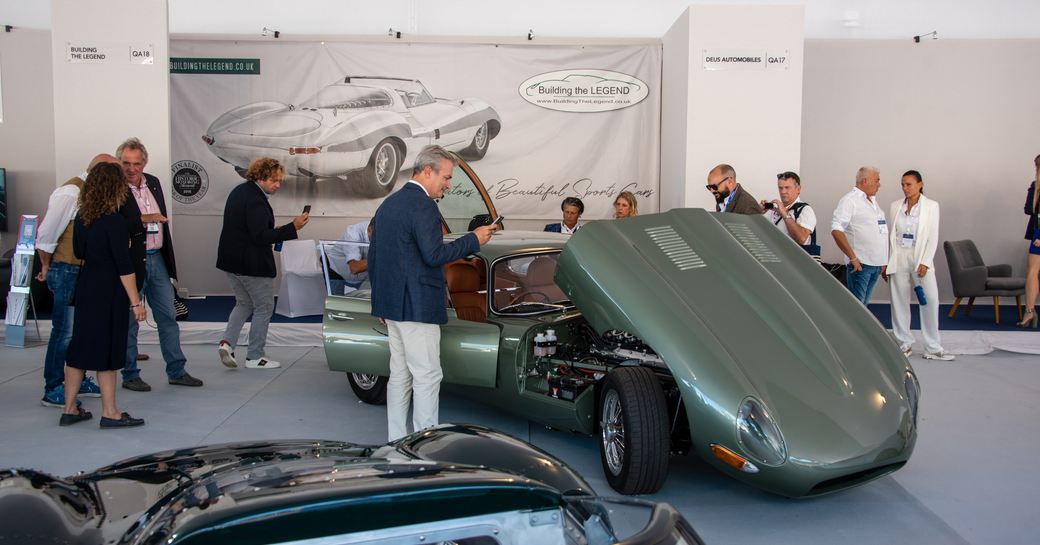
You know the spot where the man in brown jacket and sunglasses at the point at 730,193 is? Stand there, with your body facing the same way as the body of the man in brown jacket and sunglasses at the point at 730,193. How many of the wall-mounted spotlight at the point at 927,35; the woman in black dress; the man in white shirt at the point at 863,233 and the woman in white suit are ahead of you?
1

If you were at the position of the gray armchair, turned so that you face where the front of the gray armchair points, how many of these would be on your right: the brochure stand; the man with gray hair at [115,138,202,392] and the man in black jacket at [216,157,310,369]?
3

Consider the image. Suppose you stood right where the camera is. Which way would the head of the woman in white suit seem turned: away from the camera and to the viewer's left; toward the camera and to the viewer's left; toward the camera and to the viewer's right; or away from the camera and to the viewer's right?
toward the camera and to the viewer's left

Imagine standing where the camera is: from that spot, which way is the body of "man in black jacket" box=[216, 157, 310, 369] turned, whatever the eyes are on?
to the viewer's right

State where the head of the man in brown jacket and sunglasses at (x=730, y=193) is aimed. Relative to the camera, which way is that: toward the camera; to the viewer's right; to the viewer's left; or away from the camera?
to the viewer's left

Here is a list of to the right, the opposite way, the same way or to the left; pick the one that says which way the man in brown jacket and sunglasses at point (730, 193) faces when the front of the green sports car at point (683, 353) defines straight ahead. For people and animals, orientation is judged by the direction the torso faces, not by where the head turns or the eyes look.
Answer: to the right

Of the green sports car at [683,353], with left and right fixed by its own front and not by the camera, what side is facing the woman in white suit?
left

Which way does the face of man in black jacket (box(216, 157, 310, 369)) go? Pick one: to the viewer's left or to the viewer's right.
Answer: to the viewer's right

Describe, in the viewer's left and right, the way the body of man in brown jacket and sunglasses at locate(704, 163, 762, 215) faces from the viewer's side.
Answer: facing the viewer and to the left of the viewer

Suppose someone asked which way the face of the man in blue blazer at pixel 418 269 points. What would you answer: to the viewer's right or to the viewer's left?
to the viewer's right

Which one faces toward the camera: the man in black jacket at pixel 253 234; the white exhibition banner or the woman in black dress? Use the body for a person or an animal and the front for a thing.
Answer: the white exhibition banner

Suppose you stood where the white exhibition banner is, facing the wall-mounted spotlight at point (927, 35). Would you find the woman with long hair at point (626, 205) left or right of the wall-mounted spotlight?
right

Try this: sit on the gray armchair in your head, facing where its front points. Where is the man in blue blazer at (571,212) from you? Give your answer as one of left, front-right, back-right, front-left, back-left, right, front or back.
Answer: right

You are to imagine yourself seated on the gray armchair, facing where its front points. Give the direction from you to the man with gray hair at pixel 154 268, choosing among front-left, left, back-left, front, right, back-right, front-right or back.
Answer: right
